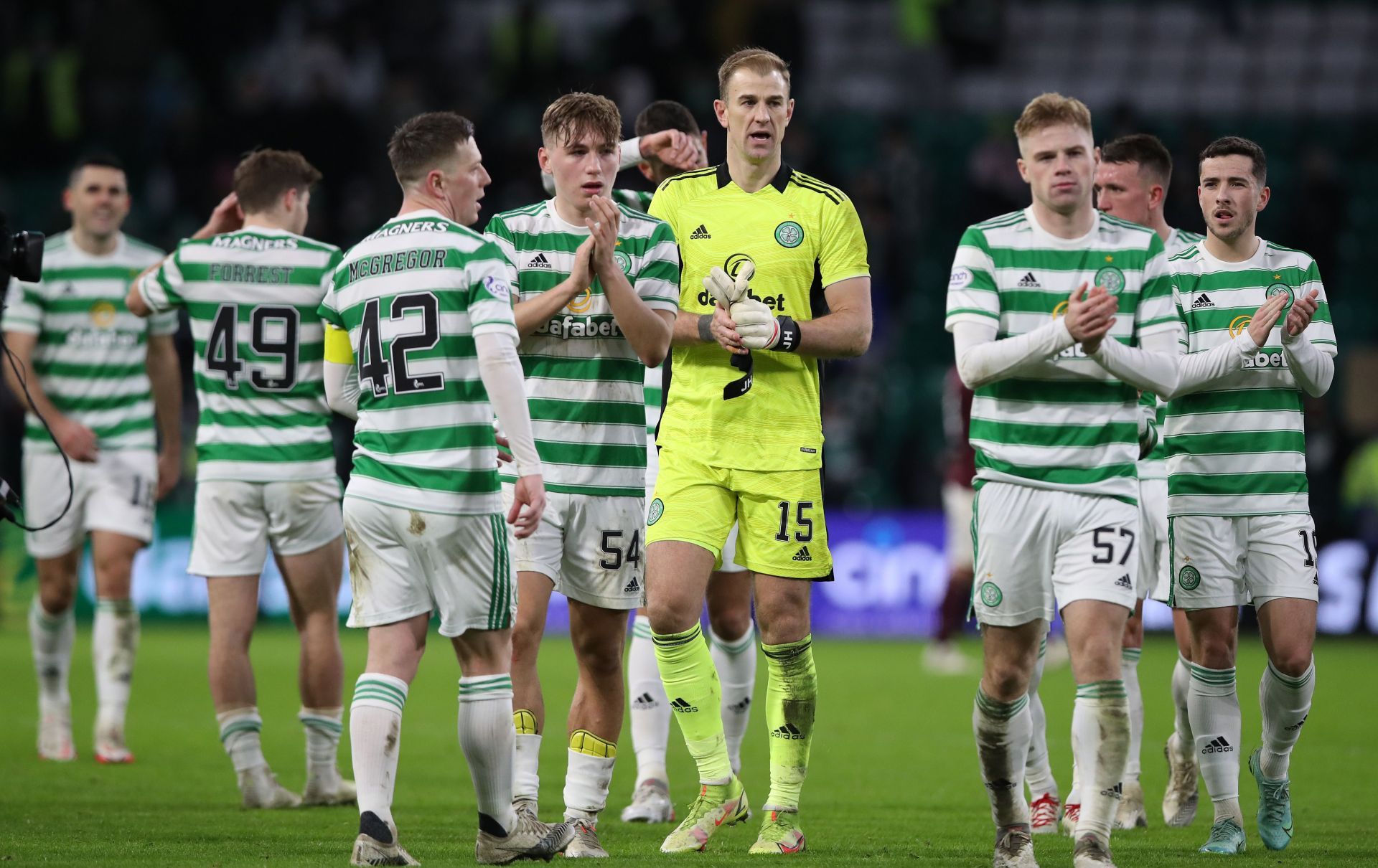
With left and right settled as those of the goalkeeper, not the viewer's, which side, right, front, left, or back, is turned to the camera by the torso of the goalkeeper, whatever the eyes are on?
front

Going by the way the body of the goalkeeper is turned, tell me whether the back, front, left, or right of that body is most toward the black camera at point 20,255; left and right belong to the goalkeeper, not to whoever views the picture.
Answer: right
